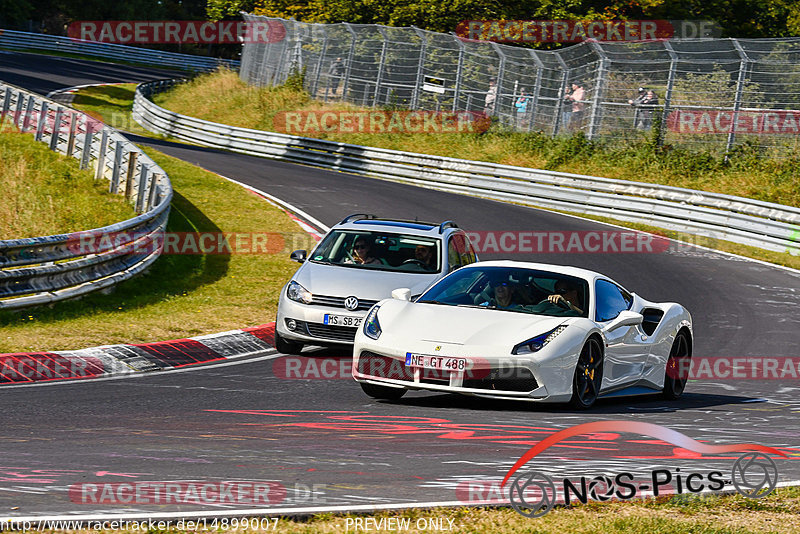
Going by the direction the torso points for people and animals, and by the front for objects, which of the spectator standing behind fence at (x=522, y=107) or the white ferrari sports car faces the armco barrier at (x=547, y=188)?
the spectator standing behind fence

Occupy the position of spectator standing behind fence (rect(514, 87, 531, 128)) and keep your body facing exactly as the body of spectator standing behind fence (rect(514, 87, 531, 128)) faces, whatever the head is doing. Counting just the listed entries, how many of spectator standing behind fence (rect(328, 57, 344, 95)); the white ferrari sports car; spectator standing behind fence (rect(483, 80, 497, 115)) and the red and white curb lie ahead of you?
2

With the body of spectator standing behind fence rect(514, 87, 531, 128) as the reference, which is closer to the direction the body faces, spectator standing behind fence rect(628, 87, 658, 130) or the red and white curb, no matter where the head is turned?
the red and white curb

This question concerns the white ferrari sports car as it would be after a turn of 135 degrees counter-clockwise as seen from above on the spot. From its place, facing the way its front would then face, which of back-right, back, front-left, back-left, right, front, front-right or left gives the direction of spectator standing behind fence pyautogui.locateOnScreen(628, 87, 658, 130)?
left

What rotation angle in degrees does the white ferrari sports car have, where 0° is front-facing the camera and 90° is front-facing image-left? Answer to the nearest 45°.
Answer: approximately 45°

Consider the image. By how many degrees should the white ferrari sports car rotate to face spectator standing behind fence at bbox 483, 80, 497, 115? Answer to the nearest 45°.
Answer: approximately 135° to its right

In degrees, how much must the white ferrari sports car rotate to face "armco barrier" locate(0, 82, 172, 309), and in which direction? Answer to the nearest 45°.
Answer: approximately 90° to its right

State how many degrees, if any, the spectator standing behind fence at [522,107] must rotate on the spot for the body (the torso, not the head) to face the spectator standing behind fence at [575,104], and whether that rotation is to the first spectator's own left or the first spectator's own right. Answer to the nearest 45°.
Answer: approximately 45° to the first spectator's own left

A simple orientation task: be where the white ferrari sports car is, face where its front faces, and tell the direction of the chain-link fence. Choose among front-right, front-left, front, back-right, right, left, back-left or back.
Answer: back-right
